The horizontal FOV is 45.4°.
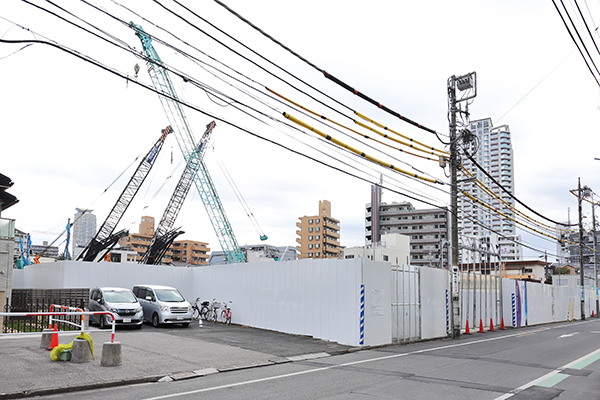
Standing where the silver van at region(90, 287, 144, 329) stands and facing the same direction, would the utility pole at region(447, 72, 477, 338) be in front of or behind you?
in front

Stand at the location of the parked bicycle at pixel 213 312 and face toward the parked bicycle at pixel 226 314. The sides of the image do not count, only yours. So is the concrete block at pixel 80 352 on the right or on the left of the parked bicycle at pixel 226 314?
right

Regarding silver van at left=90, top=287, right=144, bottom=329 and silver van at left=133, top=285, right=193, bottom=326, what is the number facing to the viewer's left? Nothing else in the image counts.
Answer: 0

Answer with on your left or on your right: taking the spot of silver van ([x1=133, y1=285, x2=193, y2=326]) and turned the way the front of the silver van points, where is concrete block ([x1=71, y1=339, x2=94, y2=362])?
on your right

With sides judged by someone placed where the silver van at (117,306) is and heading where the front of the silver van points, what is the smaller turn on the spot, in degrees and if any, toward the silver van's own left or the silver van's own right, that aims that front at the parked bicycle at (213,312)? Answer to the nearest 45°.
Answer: approximately 90° to the silver van's own left

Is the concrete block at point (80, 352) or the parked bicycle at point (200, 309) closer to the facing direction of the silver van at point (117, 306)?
the concrete block

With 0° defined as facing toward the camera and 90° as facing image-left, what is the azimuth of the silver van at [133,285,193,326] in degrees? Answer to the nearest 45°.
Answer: approximately 315°

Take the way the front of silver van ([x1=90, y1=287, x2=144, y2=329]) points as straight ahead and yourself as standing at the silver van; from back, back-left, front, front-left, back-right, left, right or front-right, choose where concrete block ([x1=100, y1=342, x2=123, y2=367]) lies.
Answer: front-right

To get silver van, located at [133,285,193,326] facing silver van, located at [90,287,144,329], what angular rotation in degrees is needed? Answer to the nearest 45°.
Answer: approximately 90° to its right

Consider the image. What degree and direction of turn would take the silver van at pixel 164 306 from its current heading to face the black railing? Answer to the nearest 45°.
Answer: approximately 135° to its right

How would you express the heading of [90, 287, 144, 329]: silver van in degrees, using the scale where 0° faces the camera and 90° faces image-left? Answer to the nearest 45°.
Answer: approximately 315°

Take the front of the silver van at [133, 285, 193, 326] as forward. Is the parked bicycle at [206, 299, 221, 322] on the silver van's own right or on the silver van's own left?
on the silver van's own left
